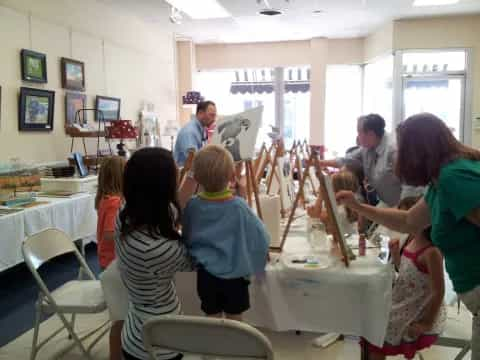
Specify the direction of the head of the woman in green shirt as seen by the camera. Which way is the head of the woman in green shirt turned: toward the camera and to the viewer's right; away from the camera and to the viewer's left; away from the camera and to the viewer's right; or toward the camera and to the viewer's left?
away from the camera and to the viewer's left

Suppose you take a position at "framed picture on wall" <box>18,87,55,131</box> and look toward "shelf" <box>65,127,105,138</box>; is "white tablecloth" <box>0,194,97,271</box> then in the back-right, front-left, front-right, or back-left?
back-right

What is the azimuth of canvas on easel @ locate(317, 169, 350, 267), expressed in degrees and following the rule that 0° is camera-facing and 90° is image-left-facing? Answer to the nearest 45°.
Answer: approximately 270°

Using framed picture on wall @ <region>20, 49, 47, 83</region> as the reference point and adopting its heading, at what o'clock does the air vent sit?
The air vent is roughly at 10 o'clock from the framed picture on wall.

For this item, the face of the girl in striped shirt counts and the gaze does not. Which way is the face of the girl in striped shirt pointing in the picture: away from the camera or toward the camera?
away from the camera

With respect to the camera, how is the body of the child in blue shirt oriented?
away from the camera

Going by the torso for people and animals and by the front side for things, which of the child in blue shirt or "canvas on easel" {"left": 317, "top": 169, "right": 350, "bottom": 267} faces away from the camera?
the child in blue shirt

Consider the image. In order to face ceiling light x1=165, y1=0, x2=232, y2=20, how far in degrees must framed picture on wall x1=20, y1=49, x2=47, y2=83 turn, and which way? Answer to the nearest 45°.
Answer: approximately 90° to its left

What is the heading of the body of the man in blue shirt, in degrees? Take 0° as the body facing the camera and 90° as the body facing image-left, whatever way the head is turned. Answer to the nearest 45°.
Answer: approximately 270°
